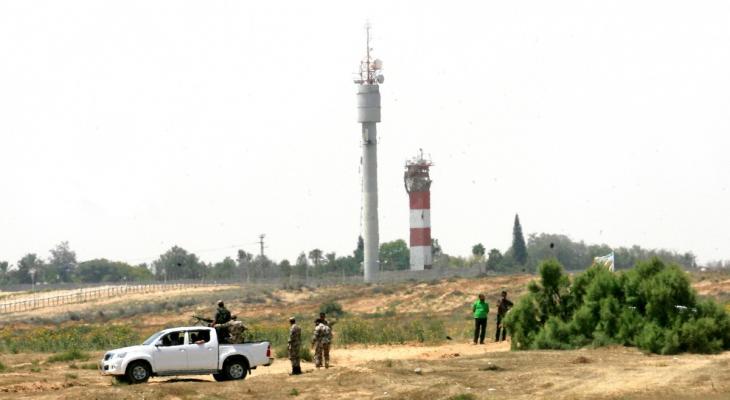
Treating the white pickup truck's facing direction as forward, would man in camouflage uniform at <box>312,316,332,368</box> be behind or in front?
behind

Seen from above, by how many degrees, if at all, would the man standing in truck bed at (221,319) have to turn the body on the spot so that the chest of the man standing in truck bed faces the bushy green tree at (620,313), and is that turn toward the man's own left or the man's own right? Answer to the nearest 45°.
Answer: approximately 180°

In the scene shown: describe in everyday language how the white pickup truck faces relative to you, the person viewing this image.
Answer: facing to the left of the viewer

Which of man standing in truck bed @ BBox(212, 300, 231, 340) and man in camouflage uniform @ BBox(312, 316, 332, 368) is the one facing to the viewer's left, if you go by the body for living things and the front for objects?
the man standing in truck bed

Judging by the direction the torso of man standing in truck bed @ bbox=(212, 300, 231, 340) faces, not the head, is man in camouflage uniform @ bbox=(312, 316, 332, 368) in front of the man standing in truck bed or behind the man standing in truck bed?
behind

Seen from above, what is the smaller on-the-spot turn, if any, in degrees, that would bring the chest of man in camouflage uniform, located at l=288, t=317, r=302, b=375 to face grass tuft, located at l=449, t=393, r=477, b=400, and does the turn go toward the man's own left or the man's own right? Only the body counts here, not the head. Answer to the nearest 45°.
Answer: approximately 135° to the man's own left

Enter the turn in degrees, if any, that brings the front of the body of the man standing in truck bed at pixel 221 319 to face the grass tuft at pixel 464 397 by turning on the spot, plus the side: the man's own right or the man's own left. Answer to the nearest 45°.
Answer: approximately 135° to the man's own left

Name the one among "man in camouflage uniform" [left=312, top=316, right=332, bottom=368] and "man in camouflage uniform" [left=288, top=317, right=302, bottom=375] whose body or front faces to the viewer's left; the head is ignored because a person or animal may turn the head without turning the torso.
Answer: "man in camouflage uniform" [left=288, top=317, right=302, bottom=375]

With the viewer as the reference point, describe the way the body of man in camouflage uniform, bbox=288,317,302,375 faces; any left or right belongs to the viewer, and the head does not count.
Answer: facing to the left of the viewer

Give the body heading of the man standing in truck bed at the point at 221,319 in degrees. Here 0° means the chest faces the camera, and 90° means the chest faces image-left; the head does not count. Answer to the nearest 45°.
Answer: approximately 90°

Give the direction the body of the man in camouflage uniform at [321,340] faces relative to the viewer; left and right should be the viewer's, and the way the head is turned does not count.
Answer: facing away from the viewer
